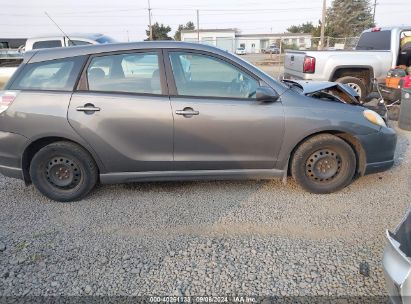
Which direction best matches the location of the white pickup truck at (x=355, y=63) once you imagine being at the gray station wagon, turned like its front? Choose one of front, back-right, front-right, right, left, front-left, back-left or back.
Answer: front-left

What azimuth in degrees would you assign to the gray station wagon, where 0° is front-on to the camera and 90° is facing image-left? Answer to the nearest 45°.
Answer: approximately 270°
